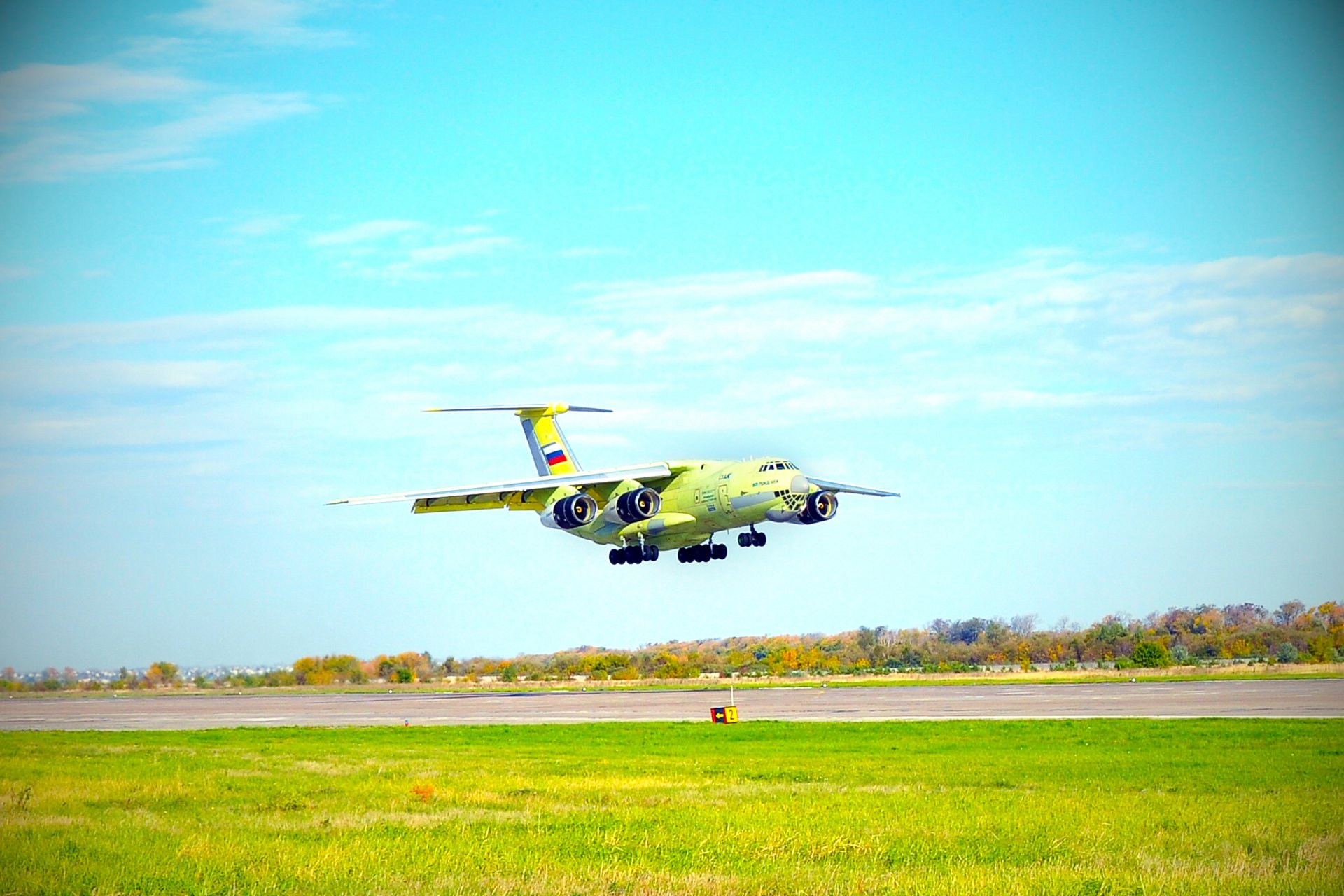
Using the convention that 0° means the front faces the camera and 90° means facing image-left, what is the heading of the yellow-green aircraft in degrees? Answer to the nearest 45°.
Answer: approximately 315°
